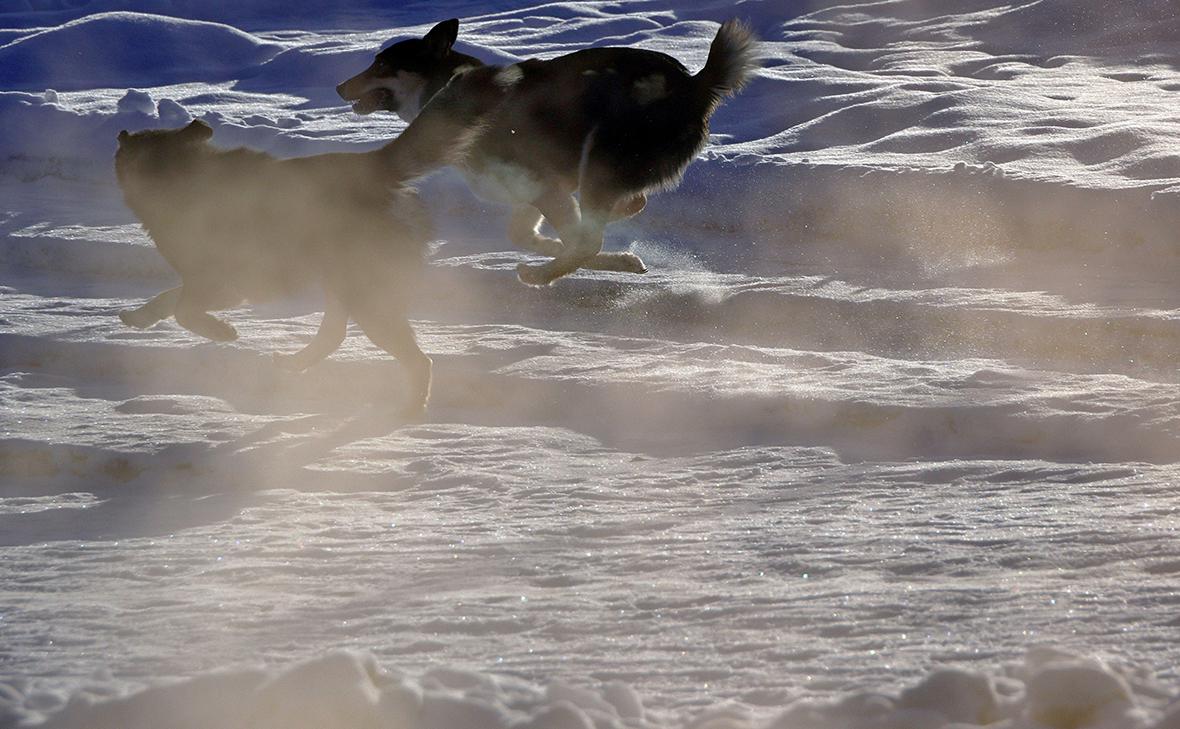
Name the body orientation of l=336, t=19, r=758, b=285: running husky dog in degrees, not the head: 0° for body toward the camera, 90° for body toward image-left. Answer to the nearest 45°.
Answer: approximately 90°
